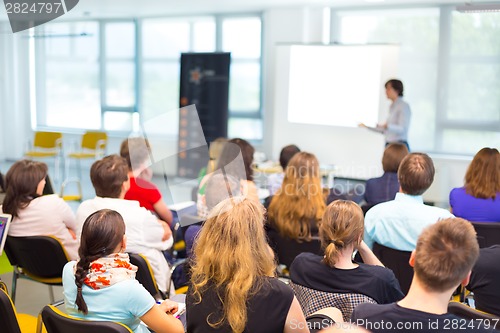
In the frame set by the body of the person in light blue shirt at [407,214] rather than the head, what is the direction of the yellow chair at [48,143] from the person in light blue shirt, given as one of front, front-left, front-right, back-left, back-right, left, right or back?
front-left

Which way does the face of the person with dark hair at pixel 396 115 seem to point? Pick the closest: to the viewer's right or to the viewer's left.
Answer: to the viewer's left

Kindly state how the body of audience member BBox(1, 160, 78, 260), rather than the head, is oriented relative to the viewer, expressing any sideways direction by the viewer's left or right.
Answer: facing away from the viewer and to the right of the viewer

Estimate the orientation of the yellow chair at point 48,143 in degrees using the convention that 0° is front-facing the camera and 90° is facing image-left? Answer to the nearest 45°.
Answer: approximately 45°

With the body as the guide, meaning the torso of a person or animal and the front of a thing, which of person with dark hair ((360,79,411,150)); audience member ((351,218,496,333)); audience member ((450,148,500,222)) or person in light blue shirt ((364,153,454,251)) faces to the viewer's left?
the person with dark hair

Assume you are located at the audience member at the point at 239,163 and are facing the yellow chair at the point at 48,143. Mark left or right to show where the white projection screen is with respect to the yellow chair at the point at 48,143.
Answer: right

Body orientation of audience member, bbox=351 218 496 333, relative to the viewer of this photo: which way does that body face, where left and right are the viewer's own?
facing away from the viewer

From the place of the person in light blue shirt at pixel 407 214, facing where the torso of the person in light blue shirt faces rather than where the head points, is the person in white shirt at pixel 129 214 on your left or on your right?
on your left

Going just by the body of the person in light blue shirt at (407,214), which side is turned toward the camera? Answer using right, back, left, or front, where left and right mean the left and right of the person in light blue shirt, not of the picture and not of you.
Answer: back

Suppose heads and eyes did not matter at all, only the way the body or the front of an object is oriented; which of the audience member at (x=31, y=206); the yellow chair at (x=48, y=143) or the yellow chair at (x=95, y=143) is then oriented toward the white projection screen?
the audience member

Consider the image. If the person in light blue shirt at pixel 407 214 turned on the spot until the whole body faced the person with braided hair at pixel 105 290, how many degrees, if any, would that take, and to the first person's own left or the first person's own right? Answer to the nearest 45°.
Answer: approximately 135° to the first person's own left

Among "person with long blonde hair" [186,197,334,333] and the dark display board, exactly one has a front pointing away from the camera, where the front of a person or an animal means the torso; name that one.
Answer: the person with long blonde hair

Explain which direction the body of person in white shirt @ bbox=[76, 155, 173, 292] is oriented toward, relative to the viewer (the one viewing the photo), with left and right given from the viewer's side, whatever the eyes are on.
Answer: facing away from the viewer and to the right of the viewer

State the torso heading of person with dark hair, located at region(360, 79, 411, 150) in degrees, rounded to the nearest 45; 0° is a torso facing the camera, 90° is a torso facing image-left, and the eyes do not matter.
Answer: approximately 90°

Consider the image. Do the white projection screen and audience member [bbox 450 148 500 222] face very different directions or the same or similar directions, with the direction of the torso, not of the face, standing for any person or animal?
very different directions

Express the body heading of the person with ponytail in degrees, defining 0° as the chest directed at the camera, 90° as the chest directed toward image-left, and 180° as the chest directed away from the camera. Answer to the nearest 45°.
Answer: approximately 180°

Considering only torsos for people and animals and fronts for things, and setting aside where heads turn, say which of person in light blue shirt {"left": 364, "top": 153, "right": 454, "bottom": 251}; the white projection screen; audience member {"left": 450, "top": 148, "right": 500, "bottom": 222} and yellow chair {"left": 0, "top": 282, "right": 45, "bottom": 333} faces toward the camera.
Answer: the white projection screen
